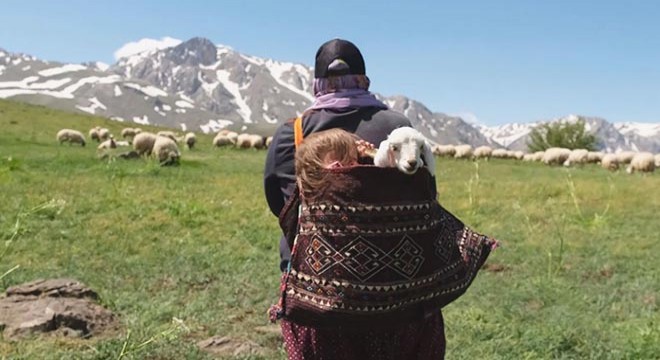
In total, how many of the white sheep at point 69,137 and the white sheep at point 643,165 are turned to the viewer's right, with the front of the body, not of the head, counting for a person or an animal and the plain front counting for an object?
1

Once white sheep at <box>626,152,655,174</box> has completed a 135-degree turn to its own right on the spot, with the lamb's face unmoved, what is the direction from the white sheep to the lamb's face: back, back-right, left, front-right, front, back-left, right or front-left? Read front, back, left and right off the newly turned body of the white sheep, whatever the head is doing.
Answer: back-right

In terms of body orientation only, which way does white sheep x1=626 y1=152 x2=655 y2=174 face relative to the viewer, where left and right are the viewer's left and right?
facing to the left of the viewer

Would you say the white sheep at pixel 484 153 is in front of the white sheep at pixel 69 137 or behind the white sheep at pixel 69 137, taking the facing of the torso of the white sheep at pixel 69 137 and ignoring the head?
in front

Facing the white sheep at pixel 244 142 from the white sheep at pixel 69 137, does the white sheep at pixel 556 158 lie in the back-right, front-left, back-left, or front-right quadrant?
front-right

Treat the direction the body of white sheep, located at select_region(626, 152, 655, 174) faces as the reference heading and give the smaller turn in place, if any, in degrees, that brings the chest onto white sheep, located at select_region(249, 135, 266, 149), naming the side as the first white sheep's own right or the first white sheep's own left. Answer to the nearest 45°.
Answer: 0° — it already faces it
